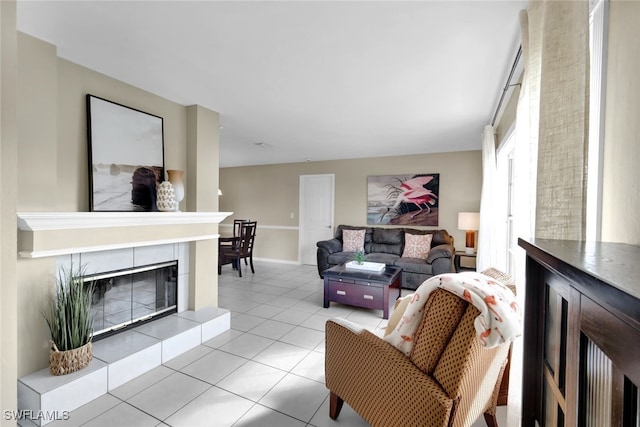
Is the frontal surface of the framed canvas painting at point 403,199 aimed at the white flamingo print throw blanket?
yes

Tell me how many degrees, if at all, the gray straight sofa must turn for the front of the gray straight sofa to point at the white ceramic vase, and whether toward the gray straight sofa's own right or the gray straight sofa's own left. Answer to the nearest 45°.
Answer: approximately 45° to the gray straight sofa's own right

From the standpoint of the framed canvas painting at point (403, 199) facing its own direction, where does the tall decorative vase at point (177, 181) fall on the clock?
The tall decorative vase is roughly at 1 o'clock from the framed canvas painting.

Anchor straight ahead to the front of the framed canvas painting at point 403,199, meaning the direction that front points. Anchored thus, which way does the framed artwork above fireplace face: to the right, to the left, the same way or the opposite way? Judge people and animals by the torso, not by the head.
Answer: to the left

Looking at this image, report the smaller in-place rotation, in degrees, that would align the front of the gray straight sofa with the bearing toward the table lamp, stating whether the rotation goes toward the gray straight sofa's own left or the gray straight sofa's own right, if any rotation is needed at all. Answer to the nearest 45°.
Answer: approximately 90° to the gray straight sofa's own left

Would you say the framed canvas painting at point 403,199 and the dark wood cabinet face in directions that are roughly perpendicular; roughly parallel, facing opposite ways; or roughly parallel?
roughly perpendicular

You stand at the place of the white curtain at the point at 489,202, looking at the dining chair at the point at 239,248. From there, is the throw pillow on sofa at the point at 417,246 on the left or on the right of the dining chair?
right

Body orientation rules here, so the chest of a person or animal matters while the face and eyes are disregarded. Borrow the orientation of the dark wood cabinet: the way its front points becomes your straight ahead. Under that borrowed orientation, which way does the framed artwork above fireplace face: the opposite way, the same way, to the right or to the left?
the opposite way

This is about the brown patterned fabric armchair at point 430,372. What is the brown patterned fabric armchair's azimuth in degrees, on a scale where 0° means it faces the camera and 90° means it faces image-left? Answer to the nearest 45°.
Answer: approximately 135°

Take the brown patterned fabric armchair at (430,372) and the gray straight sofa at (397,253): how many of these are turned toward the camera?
1

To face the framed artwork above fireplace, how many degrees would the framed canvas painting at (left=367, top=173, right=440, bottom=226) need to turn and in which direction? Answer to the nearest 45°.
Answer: approximately 45° to its right

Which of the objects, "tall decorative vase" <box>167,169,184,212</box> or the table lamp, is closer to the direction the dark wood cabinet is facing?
the tall decorative vase
